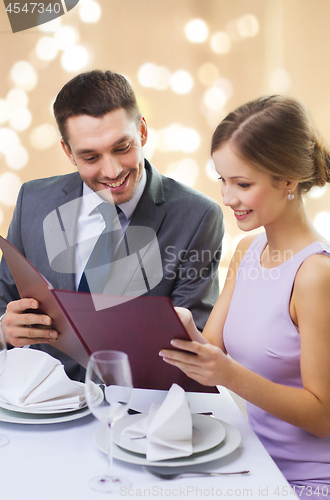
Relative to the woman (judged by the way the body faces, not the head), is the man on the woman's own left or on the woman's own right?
on the woman's own right

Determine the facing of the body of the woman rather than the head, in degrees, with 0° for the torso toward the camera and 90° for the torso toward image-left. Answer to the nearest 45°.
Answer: approximately 45°

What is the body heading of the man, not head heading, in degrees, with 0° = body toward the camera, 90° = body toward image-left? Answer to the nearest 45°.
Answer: approximately 0°

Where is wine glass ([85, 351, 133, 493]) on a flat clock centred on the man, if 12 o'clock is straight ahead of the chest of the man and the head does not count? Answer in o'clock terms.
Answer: The wine glass is roughly at 12 o'clock from the man.

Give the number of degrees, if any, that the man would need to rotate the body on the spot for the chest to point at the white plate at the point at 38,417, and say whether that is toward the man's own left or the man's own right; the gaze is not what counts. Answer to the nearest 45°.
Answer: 0° — they already face it

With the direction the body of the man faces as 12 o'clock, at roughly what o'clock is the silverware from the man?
The silverware is roughly at 12 o'clock from the man.
